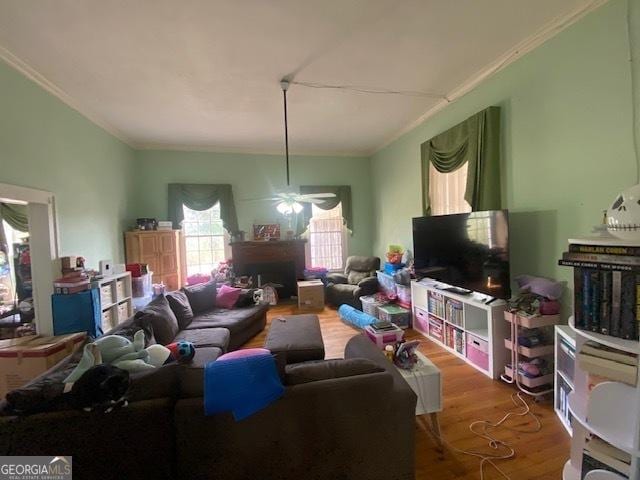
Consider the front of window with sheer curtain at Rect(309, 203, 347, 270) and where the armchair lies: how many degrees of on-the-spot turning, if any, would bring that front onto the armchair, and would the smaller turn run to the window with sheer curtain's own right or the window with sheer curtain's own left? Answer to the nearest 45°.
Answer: approximately 45° to the window with sheer curtain's own left

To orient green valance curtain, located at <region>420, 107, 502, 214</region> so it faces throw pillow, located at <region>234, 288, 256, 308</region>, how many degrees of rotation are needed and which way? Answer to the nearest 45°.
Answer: approximately 45° to its right

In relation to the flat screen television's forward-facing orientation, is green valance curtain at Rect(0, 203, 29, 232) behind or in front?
in front

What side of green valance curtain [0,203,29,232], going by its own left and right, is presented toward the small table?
front

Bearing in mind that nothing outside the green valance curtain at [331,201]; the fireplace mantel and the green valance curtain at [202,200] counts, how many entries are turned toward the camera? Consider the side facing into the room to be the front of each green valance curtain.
3

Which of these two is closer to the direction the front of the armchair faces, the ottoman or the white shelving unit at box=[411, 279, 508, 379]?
the ottoman

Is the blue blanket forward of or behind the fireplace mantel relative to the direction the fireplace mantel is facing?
forward

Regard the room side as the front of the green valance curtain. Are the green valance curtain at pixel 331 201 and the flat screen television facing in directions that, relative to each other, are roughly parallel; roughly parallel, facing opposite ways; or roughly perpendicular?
roughly perpendicular

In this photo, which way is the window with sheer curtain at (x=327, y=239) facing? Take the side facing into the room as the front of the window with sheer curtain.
toward the camera

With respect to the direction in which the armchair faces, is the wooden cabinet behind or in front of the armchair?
in front

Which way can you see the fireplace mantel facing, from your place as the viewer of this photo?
facing the viewer

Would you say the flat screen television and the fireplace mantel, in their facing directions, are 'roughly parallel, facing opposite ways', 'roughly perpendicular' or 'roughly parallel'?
roughly perpendicular

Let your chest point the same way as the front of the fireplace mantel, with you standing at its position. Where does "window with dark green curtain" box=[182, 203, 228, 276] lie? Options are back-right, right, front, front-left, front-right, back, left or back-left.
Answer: right
